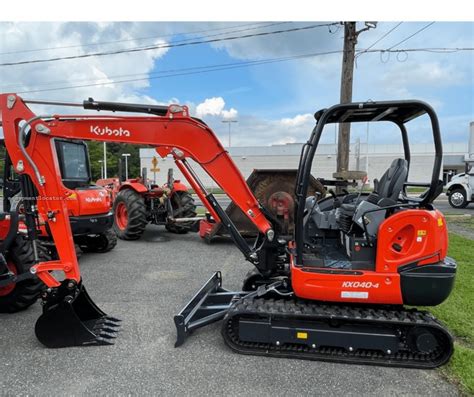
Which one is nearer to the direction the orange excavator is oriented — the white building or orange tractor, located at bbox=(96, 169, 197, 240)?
the orange tractor

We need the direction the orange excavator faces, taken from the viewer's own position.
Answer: facing to the left of the viewer

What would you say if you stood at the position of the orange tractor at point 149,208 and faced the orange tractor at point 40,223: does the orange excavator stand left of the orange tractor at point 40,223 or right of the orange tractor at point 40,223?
left

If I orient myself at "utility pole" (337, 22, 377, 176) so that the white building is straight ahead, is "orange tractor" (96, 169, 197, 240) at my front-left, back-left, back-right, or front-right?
back-left

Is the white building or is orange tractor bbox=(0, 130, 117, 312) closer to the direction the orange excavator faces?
the orange tractor

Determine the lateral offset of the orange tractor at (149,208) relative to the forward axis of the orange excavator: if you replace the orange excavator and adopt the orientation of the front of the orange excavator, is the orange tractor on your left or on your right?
on your right
